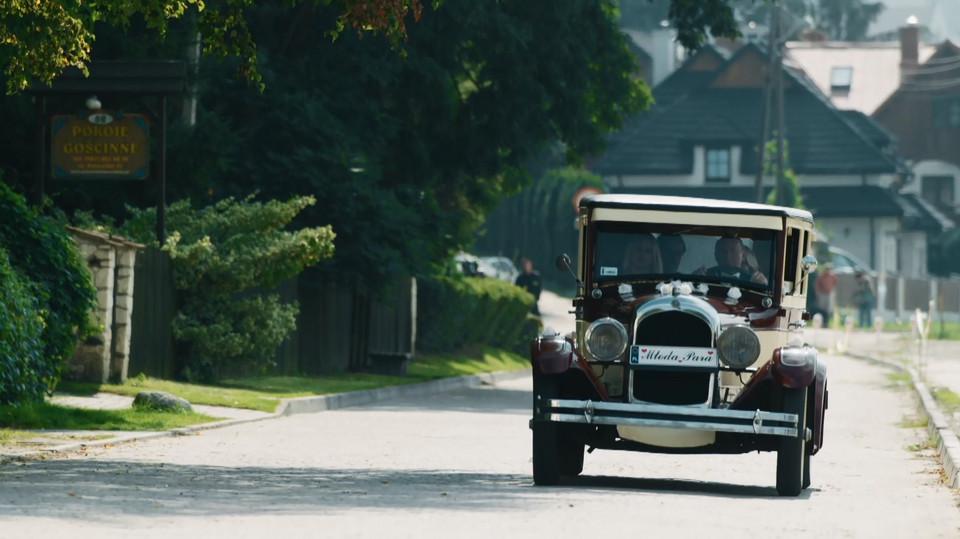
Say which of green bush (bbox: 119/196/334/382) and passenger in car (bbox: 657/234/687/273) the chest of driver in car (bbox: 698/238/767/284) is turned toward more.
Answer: the passenger in car

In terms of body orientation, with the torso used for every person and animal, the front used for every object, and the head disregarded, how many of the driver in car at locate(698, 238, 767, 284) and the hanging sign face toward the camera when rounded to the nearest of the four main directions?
2

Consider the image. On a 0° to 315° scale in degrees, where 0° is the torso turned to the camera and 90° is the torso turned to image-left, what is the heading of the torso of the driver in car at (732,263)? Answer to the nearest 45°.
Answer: approximately 0°

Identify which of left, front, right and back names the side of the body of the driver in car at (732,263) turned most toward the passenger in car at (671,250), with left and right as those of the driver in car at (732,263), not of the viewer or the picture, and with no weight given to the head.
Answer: right

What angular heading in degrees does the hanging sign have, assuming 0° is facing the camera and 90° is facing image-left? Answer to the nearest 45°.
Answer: approximately 0°

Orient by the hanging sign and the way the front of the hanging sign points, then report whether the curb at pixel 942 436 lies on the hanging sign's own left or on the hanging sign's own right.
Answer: on the hanging sign's own left

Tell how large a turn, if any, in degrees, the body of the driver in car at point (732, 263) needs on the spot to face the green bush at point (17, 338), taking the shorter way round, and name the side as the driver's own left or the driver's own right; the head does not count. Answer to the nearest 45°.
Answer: approximately 90° to the driver's own right

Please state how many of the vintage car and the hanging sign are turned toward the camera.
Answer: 2

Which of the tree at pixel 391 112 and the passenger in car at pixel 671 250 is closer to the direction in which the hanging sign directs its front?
the passenger in car
